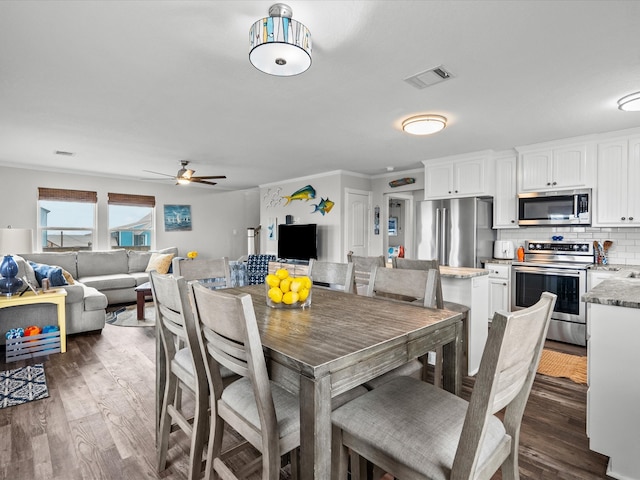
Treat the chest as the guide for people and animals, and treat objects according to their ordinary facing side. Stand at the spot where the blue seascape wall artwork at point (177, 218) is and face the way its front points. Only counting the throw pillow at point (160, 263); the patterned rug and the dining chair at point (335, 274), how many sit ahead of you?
3

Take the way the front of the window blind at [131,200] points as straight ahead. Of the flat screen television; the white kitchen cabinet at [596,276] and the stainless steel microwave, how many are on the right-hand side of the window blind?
0

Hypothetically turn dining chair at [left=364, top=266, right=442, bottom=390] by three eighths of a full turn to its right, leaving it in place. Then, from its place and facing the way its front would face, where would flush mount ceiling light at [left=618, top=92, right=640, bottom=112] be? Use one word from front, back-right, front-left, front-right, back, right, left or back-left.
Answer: front-right

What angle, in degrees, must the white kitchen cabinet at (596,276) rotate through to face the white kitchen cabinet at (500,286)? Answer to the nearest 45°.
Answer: approximately 45° to its right

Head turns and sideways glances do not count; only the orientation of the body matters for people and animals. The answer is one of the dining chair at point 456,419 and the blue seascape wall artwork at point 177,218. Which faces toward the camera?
the blue seascape wall artwork

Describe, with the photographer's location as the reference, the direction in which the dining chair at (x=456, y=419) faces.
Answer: facing away from the viewer and to the left of the viewer

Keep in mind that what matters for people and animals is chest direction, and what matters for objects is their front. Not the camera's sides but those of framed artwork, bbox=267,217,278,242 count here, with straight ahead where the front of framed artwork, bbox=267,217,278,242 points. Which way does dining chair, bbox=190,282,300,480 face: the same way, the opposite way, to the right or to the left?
the opposite way

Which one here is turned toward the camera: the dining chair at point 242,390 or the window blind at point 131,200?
the window blind

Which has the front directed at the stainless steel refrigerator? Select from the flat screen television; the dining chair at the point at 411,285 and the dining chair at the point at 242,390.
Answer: the dining chair at the point at 242,390

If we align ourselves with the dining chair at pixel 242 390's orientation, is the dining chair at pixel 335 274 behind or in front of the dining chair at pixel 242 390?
in front

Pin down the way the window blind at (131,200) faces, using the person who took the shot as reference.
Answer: facing the viewer

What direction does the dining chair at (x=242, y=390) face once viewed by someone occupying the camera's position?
facing away from the viewer and to the right of the viewer

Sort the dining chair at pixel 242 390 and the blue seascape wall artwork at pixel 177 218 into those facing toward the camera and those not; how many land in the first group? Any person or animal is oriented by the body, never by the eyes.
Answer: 1

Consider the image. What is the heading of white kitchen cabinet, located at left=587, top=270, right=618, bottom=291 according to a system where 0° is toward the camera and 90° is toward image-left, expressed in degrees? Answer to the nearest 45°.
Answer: approximately 45°
